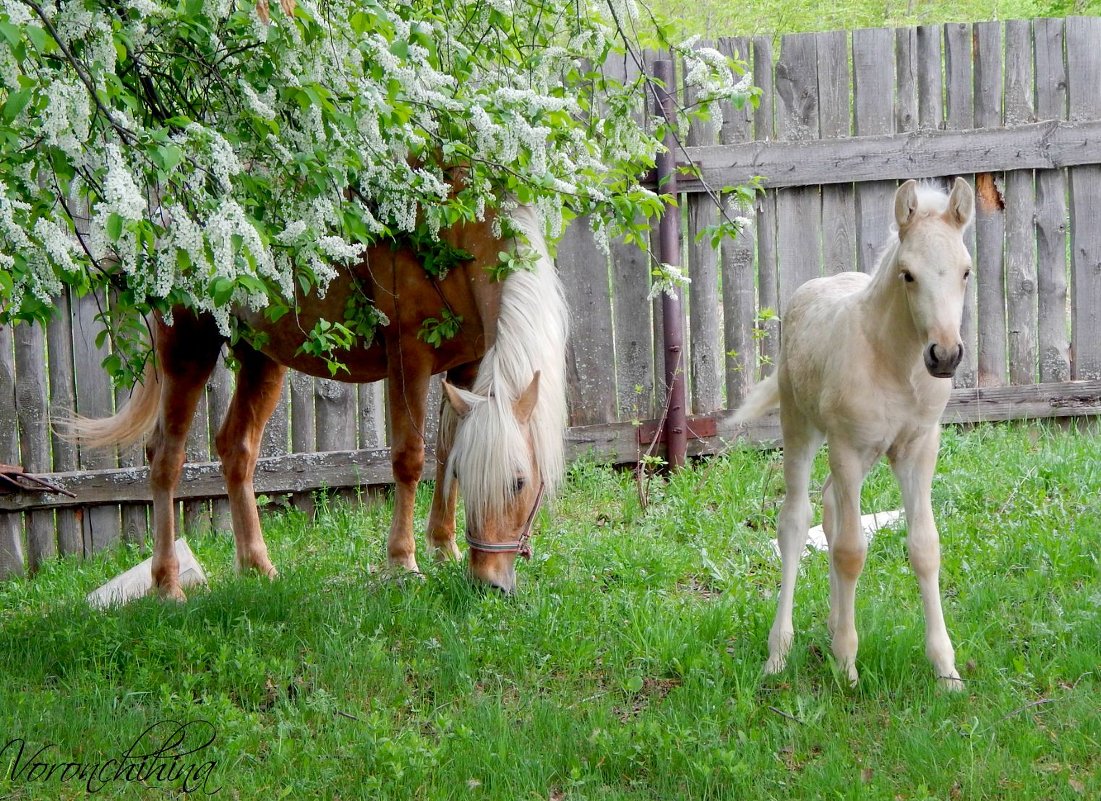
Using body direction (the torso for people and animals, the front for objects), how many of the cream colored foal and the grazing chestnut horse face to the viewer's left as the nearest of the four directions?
0

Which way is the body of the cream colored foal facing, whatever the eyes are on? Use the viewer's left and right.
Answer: facing the viewer and to the right of the viewer

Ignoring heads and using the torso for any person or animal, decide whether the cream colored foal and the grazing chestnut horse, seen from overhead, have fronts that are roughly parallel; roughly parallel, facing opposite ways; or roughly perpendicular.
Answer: roughly perpendicular

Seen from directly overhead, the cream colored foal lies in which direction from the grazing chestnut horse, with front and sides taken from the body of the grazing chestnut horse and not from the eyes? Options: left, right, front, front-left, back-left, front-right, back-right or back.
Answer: front-right

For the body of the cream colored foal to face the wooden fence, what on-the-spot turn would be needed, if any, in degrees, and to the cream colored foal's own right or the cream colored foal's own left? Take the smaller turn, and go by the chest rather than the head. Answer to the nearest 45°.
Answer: approximately 135° to the cream colored foal's own left

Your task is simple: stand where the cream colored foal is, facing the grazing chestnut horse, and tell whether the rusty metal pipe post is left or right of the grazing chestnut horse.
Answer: right

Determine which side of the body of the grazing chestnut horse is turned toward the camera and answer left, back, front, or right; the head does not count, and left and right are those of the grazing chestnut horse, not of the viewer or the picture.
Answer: right

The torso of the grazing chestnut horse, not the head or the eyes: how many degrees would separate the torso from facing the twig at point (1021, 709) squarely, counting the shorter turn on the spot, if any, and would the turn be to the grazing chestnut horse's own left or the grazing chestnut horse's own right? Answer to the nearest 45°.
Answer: approximately 45° to the grazing chestnut horse's own right

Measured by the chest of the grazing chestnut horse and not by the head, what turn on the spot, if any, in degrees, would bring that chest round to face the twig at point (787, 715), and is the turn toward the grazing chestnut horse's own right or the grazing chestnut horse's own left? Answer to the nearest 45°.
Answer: approximately 45° to the grazing chestnut horse's own right

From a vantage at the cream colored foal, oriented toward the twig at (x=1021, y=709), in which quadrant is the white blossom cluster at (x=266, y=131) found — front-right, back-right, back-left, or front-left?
back-right

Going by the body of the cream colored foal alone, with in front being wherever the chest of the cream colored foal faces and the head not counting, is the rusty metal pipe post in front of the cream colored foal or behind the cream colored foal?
behind
